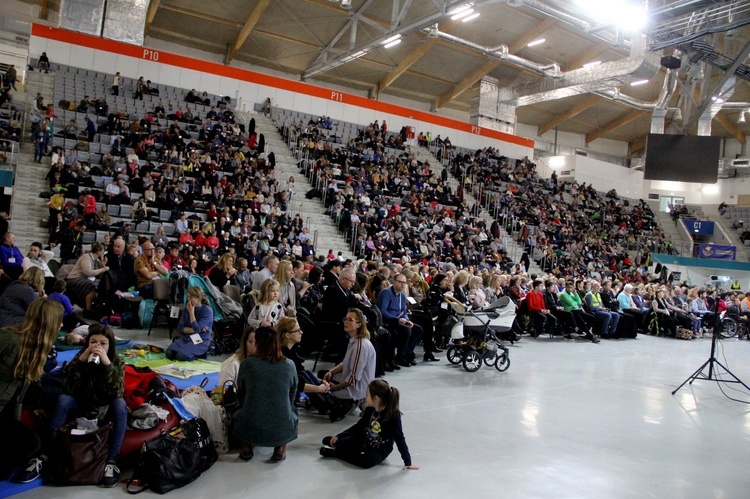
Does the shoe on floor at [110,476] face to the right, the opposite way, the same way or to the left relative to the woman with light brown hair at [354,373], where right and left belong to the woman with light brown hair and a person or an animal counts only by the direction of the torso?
to the left

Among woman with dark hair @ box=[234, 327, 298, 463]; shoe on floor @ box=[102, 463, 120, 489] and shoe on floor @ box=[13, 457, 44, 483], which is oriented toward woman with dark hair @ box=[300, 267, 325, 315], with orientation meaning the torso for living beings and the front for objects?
woman with dark hair @ box=[234, 327, 298, 463]

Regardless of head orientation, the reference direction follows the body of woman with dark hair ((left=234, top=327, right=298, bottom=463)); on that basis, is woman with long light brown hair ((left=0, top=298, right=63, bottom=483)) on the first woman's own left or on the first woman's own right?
on the first woman's own left

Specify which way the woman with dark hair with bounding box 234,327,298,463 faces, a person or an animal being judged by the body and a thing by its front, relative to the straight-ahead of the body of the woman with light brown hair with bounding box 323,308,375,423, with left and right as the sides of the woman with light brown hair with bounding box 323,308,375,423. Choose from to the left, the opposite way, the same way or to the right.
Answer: to the right

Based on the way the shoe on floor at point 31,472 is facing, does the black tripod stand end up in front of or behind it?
behind

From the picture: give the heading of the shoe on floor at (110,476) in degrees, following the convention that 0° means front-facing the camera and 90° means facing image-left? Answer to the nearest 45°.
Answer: approximately 0°

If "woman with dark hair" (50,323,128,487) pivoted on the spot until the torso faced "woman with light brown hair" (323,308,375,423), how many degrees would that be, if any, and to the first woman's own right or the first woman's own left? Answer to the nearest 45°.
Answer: approximately 90° to the first woman's own left

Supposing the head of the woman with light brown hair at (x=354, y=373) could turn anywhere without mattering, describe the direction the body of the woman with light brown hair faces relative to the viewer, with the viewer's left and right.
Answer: facing to the left of the viewer

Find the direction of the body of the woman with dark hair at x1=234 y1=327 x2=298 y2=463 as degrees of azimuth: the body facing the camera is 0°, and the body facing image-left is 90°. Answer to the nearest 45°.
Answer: approximately 180°

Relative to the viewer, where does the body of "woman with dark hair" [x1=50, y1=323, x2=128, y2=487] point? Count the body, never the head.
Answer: toward the camera

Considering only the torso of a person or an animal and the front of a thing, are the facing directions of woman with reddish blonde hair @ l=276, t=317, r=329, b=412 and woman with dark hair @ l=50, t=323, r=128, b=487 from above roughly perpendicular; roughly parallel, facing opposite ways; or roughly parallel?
roughly perpendicular

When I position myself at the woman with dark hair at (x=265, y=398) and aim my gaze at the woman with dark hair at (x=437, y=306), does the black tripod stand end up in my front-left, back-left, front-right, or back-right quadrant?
front-right

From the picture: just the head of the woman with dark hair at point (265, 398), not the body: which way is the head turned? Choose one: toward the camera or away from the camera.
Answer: away from the camera
